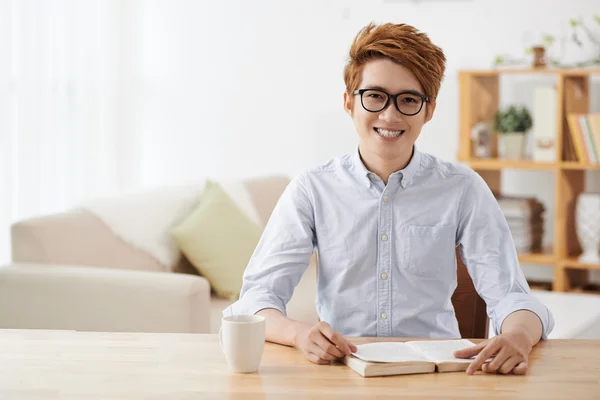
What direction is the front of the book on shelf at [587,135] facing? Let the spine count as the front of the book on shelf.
toward the camera

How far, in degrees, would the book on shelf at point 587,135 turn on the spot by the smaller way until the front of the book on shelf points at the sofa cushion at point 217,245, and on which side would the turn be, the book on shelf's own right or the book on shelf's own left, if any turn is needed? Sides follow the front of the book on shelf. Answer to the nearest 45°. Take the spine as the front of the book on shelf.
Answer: approximately 45° to the book on shelf's own right

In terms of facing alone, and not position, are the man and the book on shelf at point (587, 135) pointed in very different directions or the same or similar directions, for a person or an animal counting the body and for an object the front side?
same or similar directions

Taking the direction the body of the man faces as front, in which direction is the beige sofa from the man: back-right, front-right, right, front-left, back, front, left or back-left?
back-right

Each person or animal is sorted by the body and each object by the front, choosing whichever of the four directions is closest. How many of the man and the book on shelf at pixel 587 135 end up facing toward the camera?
2

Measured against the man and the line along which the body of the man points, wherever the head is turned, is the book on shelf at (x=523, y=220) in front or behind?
behind

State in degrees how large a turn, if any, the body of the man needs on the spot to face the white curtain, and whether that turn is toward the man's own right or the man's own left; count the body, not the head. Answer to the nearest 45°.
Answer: approximately 135° to the man's own right

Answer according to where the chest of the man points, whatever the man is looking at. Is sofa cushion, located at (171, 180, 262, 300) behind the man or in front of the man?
behind

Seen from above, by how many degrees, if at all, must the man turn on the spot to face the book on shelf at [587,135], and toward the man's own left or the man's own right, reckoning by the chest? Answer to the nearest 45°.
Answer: approximately 180°

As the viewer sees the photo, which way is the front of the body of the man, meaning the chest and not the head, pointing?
toward the camera

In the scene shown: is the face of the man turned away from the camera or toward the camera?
toward the camera
